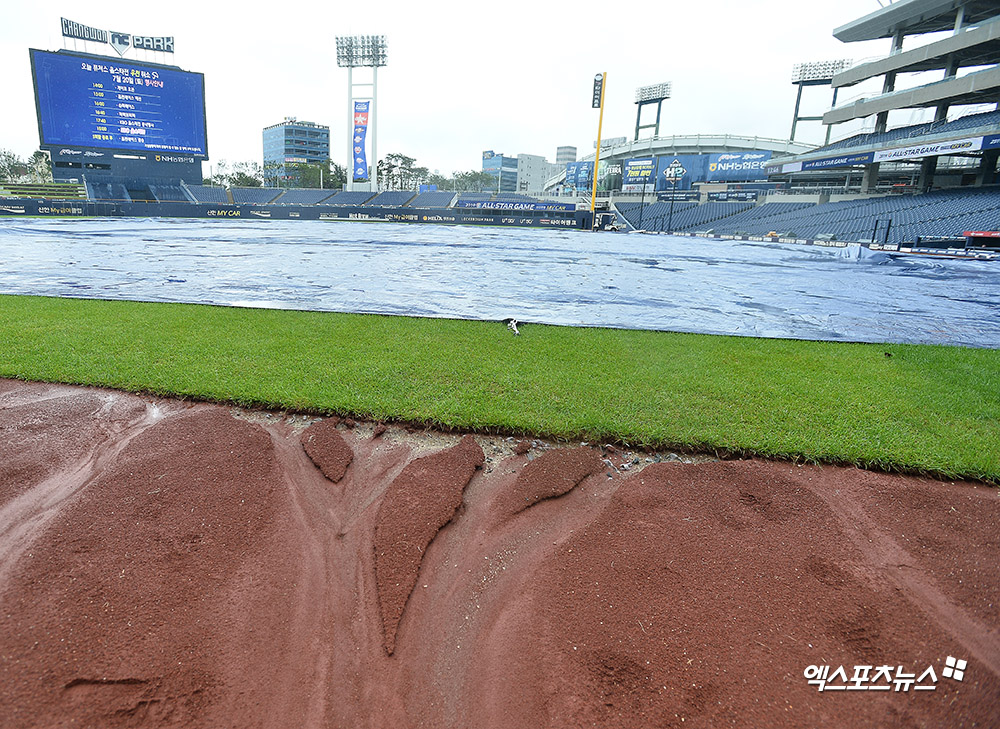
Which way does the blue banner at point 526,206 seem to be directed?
toward the camera

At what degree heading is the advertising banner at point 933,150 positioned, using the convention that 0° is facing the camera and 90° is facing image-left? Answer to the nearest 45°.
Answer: approximately 45°

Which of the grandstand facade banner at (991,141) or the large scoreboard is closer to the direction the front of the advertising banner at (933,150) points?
the large scoreboard

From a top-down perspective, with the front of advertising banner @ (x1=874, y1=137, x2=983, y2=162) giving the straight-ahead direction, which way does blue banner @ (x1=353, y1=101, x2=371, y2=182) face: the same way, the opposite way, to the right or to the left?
to the left

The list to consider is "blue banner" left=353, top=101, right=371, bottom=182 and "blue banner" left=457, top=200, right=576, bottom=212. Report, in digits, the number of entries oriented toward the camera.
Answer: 2

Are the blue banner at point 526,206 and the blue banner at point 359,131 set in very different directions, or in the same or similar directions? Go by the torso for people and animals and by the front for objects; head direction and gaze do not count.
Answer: same or similar directions

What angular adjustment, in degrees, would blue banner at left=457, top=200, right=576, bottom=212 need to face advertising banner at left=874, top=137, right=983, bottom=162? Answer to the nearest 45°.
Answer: approximately 45° to its left

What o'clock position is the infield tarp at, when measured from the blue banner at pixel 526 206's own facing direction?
The infield tarp is roughly at 12 o'clock from the blue banner.

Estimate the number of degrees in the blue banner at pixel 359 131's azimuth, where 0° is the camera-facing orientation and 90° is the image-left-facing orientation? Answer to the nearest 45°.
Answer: approximately 0°

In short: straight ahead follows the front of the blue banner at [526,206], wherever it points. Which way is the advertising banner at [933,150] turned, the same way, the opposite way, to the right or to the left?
to the right

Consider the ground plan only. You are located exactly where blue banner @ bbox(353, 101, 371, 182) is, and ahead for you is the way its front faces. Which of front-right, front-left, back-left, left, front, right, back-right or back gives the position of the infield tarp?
front

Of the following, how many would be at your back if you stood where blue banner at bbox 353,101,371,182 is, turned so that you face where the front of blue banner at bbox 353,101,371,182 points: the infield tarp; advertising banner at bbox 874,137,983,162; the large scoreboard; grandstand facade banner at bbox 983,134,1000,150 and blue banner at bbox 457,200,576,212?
0

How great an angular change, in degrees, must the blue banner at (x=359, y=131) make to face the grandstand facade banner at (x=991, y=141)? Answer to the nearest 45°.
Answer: approximately 45° to its left
